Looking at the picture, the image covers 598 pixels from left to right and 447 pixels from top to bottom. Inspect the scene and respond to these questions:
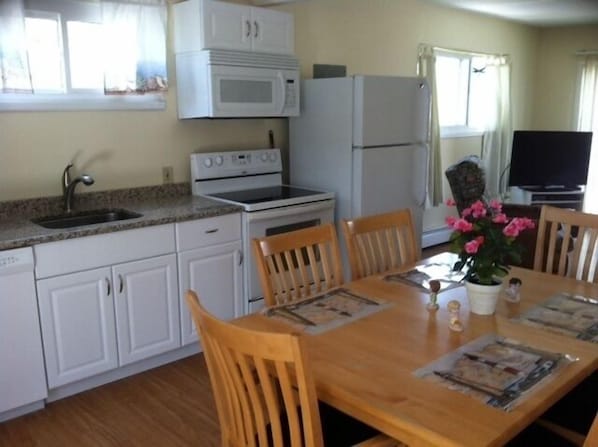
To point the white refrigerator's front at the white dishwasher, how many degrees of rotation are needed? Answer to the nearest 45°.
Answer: approximately 90° to its right

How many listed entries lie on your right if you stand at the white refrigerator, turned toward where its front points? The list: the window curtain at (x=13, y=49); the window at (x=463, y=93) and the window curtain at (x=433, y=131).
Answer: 1

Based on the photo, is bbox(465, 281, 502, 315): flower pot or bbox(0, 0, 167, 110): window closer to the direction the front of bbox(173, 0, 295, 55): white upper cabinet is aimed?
the flower pot

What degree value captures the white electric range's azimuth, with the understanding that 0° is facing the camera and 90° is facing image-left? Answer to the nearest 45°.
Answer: approximately 315°

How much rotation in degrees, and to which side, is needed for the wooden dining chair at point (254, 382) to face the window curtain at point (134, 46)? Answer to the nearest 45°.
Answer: approximately 45° to its left

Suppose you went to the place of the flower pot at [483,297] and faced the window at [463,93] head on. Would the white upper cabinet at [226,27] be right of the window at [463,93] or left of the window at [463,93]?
left

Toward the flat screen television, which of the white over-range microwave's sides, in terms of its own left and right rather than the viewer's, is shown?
left

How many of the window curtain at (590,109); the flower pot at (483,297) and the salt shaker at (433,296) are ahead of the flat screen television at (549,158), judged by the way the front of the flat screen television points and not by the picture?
2
